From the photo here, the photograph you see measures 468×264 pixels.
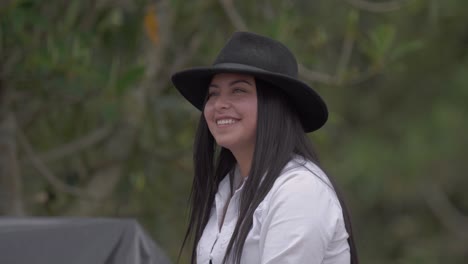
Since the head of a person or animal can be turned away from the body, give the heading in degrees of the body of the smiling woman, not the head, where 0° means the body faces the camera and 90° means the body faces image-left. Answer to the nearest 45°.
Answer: approximately 45°

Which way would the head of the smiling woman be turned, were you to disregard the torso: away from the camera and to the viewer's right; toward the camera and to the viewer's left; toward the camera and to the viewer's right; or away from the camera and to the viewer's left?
toward the camera and to the viewer's left

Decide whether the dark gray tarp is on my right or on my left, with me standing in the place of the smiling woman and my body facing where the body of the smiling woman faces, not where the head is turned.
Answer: on my right
